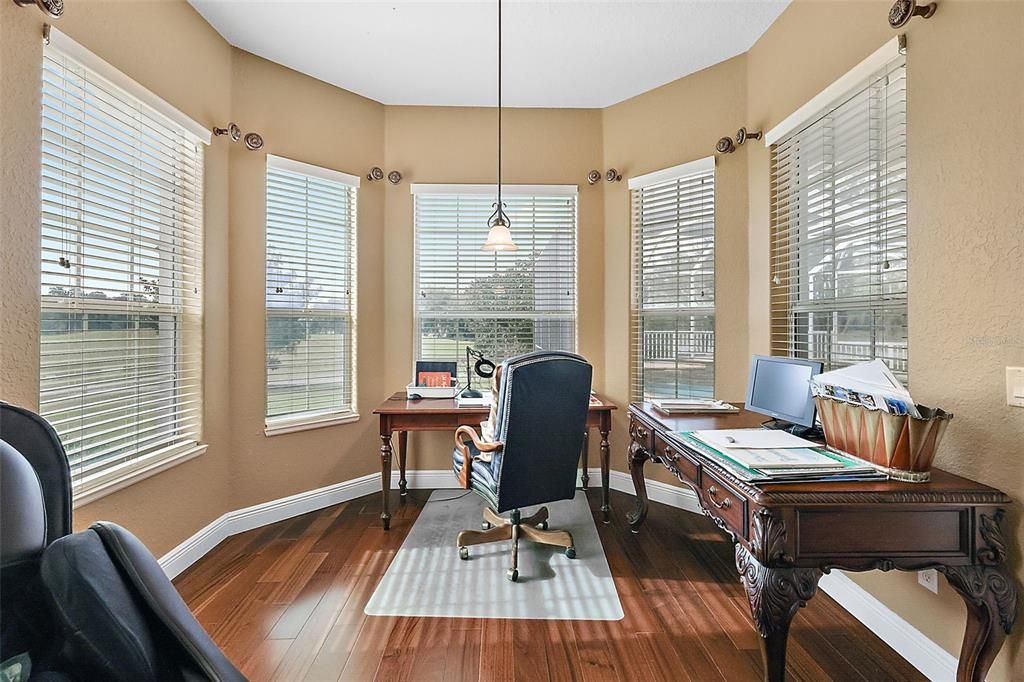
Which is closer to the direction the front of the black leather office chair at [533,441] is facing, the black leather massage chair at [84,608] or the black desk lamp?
the black desk lamp

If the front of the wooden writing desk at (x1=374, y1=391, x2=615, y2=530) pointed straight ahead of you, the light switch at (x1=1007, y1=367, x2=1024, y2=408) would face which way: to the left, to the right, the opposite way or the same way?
to the right

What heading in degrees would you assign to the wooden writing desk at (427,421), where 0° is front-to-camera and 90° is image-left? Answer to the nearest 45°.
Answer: approximately 0°

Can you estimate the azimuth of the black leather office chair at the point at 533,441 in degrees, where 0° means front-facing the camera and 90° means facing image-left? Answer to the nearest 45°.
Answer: approximately 135°

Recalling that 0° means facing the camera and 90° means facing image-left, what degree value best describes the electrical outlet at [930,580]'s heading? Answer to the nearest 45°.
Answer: approximately 45°

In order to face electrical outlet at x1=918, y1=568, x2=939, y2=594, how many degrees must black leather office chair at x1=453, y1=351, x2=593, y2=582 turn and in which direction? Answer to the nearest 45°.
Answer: approximately 180°

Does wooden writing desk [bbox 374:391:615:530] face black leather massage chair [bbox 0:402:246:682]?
yes

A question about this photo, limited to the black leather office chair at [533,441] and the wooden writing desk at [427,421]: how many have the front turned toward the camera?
1

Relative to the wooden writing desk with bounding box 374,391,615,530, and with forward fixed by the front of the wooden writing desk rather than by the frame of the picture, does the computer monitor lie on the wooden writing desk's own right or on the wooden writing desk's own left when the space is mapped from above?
on the wooden writing desk's own left
